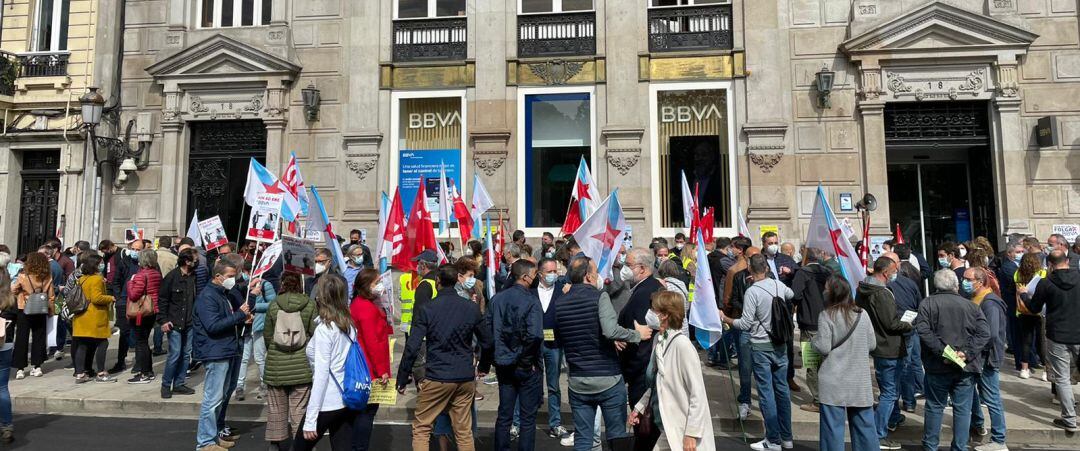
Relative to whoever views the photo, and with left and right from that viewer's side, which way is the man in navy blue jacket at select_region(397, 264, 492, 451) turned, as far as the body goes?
facing away from the viewer

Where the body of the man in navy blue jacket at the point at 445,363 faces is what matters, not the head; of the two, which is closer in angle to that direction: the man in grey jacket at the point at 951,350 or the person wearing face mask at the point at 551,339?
the person wearing face mask

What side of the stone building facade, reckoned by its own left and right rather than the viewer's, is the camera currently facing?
front

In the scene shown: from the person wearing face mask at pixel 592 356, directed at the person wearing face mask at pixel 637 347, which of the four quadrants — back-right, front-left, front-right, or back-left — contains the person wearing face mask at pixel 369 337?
back-left

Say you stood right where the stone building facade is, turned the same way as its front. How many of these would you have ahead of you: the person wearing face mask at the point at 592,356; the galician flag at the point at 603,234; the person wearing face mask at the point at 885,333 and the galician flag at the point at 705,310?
4

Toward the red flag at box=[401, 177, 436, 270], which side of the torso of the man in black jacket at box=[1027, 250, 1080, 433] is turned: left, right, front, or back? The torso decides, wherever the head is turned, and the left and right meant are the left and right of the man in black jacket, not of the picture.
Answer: left

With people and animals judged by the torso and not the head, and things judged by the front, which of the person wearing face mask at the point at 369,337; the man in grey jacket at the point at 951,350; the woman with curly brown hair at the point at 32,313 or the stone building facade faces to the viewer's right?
the person wearing face mask

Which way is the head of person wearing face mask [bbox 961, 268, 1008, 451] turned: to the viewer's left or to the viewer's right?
to the viewer's left

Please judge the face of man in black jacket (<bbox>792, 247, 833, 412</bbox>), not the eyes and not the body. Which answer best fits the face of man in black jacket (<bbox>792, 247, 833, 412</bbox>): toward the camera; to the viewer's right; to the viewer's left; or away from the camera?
away from the camera

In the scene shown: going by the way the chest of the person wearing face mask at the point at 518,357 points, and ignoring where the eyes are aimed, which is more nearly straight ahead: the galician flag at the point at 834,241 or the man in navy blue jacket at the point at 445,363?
the galician flag

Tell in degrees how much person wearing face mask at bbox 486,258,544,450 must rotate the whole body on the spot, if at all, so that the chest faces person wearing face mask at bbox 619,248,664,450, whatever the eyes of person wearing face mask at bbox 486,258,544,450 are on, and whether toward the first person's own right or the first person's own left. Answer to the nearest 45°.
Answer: approximately 45° to the first person's own right

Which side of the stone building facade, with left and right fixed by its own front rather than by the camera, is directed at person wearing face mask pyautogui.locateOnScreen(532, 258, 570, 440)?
front

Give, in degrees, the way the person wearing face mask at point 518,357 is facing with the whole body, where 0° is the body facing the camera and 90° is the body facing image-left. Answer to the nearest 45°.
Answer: approximately 225°

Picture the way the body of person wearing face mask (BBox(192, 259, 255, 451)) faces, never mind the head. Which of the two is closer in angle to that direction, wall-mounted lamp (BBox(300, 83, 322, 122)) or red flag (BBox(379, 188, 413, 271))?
the red flag

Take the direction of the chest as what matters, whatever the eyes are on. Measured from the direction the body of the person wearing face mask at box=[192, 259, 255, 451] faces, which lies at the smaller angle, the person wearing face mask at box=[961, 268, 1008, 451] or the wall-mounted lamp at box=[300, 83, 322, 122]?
the person wearing face mask
